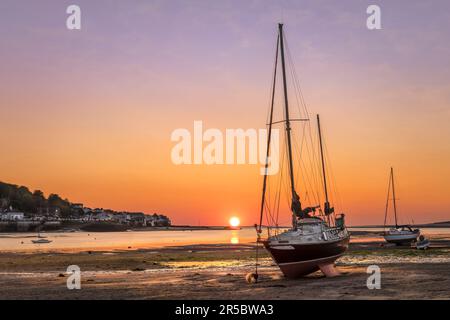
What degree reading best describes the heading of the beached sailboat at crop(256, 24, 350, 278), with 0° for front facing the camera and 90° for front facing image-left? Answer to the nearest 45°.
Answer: approximately 45°
